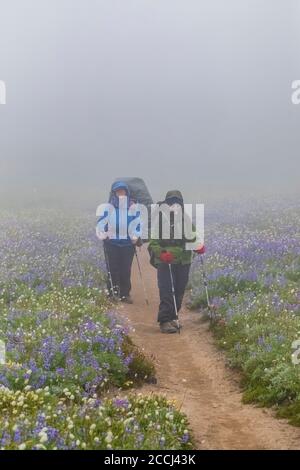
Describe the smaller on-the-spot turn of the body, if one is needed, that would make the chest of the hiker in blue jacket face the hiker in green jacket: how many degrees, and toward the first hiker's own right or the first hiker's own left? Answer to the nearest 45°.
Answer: approximately 45° to the first hiker's own left

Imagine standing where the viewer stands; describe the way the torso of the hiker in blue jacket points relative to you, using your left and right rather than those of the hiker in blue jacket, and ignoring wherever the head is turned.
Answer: facing the viewer
